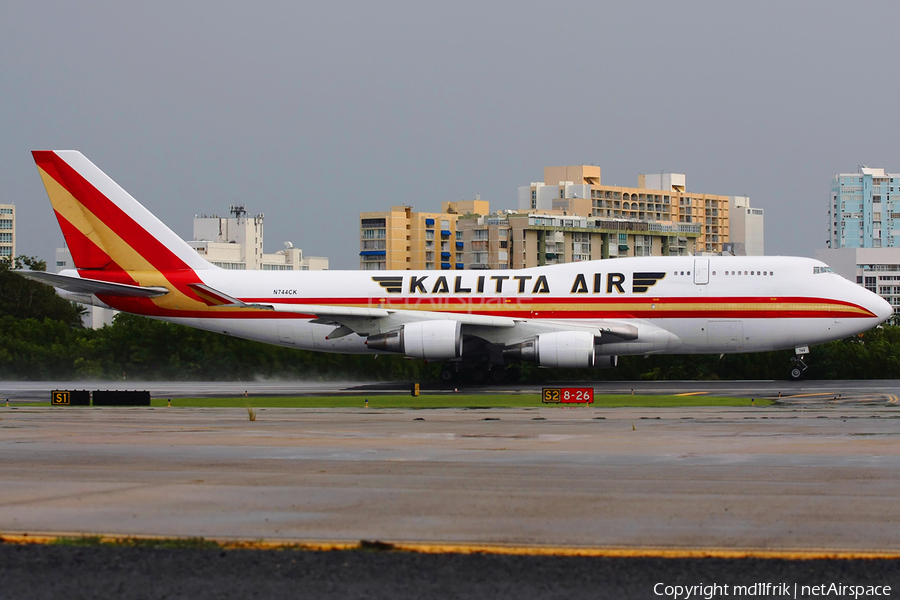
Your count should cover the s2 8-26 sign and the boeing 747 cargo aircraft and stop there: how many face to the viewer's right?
1

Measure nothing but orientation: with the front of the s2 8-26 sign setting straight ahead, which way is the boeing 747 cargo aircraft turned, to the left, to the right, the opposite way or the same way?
to the left

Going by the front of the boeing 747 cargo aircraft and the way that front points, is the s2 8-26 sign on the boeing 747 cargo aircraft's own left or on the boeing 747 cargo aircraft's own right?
on the boeing 747 cargo aircraft's own right

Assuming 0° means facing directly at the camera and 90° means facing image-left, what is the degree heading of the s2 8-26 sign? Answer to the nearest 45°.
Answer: approximately 0°

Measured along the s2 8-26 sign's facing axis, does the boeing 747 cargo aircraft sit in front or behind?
behind

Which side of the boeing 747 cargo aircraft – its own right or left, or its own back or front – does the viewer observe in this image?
right
